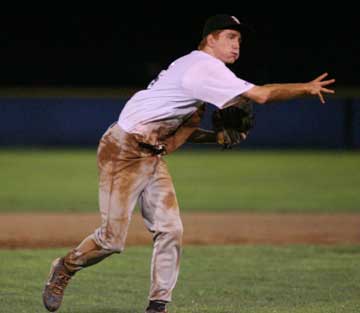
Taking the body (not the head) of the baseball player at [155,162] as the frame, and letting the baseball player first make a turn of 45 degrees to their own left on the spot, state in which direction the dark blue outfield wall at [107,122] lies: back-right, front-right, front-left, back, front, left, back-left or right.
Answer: front-left

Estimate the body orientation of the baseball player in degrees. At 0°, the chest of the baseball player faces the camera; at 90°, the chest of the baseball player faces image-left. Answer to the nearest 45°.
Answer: approximately 270°
